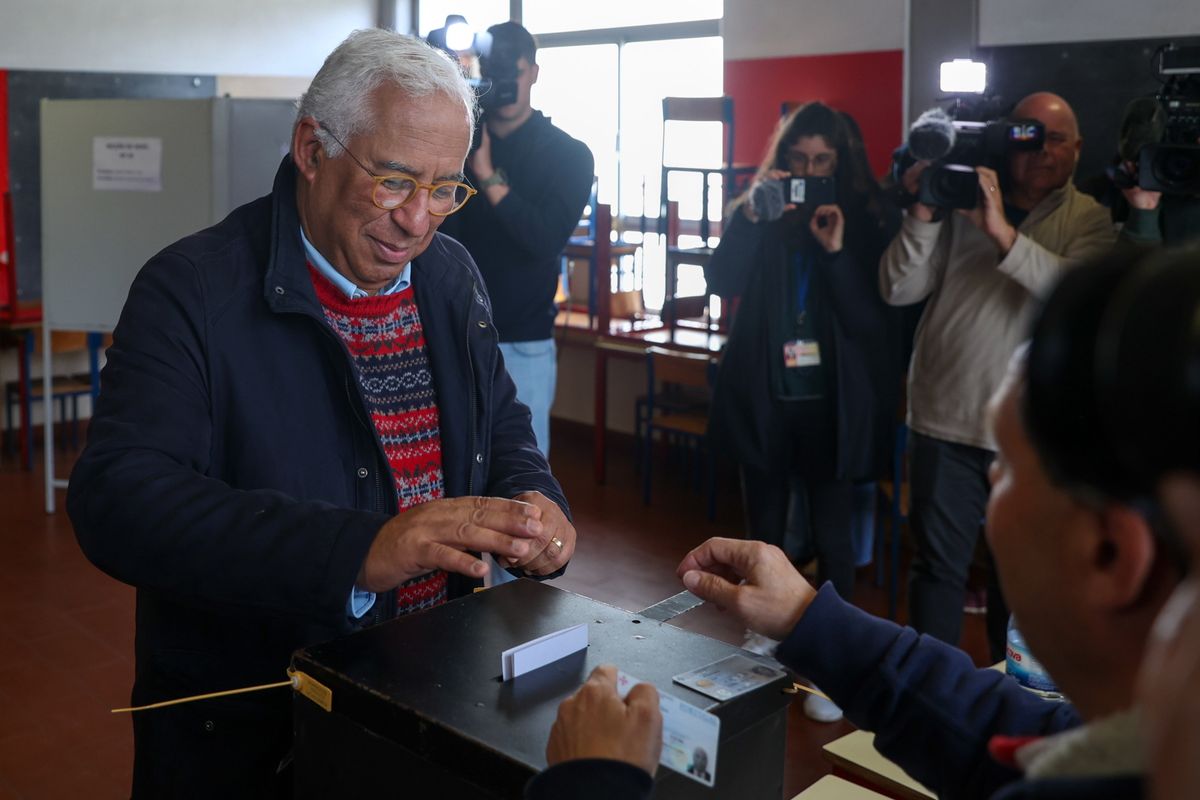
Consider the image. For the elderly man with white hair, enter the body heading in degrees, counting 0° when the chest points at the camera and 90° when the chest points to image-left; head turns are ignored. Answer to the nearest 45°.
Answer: approximately 315°

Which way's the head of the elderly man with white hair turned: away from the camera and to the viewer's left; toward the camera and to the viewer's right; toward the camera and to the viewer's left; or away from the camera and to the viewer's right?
toward the camera and to the viewer's right

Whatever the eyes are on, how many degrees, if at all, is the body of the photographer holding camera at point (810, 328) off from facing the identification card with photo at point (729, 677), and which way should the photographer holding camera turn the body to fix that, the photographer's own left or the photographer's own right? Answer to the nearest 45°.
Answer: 0° — they already face it

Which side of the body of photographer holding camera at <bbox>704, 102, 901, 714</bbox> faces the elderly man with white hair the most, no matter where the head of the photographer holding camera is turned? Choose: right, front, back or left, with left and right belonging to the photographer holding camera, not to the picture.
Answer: front

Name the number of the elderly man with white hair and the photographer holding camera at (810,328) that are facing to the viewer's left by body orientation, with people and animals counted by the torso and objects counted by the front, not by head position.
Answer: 0

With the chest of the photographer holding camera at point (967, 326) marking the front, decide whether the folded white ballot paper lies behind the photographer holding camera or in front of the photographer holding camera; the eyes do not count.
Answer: in front

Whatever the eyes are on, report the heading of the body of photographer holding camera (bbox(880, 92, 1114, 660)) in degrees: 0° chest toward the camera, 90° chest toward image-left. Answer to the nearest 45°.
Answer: approximately 45°

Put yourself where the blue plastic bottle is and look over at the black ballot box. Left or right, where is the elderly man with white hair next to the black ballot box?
right

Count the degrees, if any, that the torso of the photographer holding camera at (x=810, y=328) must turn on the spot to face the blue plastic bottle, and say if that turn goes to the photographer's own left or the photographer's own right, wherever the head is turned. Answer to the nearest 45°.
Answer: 0° — they already face it

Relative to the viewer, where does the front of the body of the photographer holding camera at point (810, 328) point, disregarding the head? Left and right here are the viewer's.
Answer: facing the viewer

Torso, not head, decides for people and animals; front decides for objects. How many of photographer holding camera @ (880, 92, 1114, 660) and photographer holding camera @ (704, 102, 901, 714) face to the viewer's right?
0

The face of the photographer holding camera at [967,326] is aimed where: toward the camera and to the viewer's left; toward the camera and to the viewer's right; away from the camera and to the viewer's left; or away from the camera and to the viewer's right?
toward the camera and to the viewer's left
